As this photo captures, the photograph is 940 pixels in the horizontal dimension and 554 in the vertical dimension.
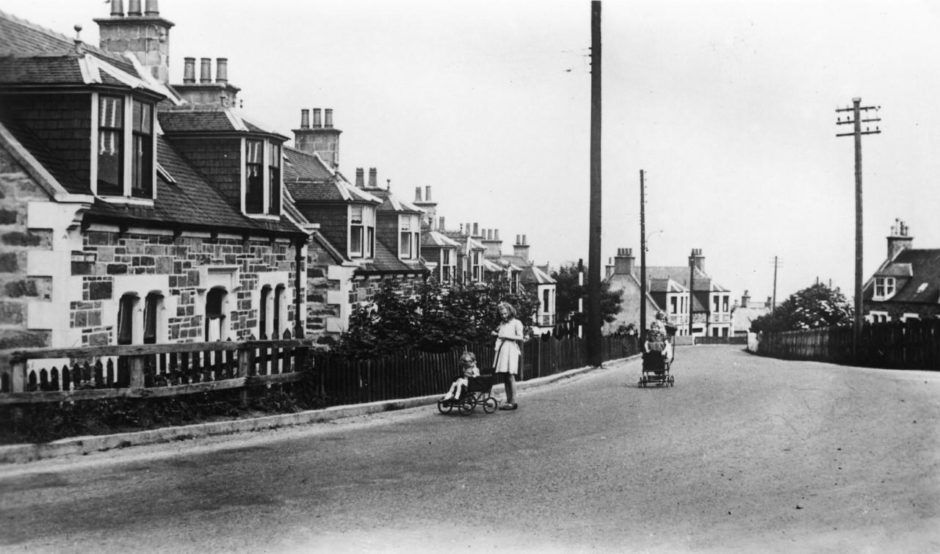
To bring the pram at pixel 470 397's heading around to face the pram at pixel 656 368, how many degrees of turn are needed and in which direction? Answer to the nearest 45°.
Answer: approximately 135° to its right

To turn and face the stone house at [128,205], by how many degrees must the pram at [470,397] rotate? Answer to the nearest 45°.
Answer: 0° — it already faces it

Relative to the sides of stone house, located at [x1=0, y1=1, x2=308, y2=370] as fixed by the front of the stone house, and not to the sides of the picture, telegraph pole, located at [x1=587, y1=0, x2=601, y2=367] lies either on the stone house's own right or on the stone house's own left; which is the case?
on the stone house's own left

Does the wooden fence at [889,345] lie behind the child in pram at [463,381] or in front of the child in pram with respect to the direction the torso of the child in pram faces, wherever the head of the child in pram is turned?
behind

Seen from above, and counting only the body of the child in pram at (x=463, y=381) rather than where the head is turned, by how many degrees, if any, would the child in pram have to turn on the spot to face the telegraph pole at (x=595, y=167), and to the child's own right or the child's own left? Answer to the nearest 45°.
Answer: approximately 135° to the child's own right

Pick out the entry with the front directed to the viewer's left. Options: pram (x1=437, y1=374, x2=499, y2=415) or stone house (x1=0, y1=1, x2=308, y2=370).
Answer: the pram

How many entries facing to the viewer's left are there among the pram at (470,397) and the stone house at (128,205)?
1

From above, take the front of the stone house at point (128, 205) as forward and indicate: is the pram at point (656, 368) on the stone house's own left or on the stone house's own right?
on the stone house's own left

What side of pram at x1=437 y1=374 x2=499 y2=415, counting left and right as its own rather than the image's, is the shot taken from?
left

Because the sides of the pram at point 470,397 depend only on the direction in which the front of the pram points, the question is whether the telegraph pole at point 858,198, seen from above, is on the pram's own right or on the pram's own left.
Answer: on the pram's own right

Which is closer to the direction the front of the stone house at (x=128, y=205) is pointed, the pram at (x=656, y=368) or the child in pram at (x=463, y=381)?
the child in pram
